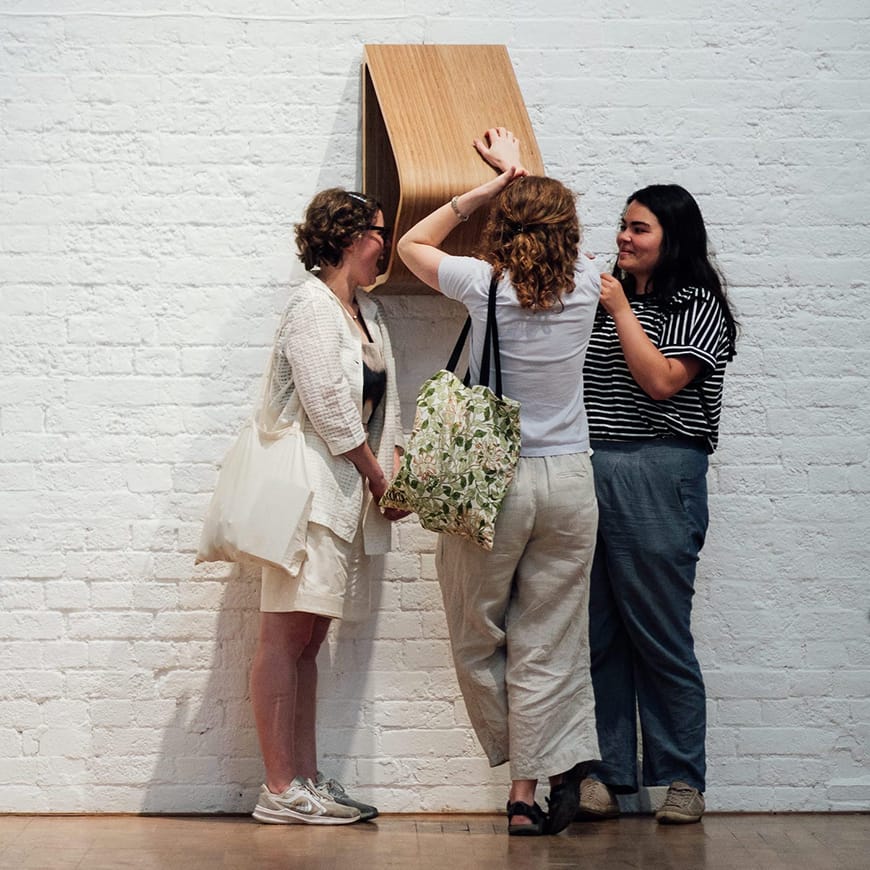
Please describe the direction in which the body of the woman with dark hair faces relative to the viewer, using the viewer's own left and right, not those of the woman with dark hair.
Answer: facing the viewer and to the left of the viewer

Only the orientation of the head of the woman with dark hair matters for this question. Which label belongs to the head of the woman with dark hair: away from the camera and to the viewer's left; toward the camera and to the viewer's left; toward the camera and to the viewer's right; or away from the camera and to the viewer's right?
toward the camera and to the viewer's left

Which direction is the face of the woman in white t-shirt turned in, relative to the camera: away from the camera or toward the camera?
away from the camera

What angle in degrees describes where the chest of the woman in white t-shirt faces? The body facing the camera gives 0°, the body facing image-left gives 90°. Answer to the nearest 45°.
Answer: approximately 180°

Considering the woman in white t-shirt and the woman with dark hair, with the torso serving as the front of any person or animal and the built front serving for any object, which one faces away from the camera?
the woman in white t-shirt

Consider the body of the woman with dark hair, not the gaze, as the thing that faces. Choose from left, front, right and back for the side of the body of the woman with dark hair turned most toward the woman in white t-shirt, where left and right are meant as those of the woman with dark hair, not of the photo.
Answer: front

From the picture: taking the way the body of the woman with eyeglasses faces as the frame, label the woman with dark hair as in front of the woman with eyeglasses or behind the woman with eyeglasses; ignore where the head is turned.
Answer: in front

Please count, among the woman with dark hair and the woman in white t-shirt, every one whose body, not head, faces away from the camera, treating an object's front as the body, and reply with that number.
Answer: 1

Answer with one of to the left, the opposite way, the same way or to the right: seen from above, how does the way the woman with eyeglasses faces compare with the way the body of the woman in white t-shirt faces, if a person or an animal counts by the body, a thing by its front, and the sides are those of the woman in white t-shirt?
to the right

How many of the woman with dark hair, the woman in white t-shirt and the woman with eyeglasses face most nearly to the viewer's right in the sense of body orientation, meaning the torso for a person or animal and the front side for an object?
1

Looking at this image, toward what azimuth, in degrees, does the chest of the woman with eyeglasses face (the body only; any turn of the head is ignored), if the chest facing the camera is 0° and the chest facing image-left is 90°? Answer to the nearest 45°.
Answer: approximately 270°

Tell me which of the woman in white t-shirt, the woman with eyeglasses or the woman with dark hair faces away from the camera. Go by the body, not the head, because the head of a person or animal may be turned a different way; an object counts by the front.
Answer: the woman in white t-shirt

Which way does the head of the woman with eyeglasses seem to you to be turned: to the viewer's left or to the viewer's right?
to the viewer's right

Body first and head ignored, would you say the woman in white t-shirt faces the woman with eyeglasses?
no
